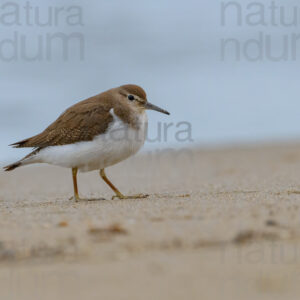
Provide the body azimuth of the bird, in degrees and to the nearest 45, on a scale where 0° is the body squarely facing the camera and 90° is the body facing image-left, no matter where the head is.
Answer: approximately 270°
